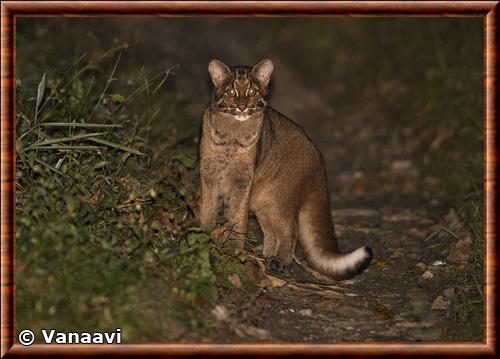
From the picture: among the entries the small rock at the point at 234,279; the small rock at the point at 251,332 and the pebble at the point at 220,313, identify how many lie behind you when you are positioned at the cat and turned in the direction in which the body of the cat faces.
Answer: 0

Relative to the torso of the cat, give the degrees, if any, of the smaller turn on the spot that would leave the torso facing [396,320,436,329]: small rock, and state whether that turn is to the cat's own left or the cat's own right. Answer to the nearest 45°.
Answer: approximately 90° to the cat's own left

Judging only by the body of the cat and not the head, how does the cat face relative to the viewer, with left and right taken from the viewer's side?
facing the viewer and to the left of the viewer

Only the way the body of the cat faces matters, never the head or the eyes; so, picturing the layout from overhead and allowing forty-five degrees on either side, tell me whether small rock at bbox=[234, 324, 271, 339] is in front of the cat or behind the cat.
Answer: in front

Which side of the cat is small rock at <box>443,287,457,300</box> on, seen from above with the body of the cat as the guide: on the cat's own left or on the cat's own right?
on the cat's own left

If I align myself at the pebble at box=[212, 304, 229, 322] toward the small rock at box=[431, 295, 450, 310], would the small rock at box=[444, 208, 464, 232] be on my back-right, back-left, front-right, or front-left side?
front-left

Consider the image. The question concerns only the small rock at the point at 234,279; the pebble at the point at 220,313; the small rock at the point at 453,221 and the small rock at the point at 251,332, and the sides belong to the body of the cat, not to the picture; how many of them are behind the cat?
1

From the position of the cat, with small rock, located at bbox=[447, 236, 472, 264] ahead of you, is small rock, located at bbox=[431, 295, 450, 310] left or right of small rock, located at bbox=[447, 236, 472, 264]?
right

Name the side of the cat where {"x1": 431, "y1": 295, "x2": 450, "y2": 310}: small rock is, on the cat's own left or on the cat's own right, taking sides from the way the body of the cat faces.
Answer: on the cat's own left

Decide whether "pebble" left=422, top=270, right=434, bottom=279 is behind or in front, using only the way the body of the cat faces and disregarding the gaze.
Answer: behind

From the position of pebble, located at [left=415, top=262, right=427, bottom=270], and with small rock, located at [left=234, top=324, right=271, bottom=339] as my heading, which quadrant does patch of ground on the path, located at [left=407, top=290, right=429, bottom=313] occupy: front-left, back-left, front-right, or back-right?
front-left

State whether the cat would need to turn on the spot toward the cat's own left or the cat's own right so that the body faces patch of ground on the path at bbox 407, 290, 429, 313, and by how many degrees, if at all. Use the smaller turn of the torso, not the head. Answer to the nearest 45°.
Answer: approximately 90° to the cat's own left
